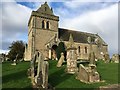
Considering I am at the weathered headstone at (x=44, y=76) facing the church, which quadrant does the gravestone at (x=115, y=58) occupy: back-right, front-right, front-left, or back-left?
front-right

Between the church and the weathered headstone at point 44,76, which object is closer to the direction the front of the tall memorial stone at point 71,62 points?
the weathered headstone

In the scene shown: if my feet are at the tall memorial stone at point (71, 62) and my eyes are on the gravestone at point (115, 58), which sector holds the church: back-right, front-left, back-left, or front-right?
front-left

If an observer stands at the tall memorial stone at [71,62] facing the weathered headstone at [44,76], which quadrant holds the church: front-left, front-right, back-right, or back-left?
back-right

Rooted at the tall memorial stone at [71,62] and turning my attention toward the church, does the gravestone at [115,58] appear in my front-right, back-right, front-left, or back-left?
front-right

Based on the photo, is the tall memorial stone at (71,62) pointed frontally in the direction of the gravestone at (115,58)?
no

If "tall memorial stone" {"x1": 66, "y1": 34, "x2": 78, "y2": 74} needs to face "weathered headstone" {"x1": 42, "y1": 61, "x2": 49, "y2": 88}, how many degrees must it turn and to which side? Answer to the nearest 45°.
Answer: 0° — it already faces it

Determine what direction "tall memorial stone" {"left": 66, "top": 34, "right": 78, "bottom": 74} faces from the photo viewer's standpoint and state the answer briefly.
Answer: facing the viewer

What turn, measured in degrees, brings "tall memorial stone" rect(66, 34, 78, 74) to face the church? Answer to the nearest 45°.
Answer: approximately 180°
